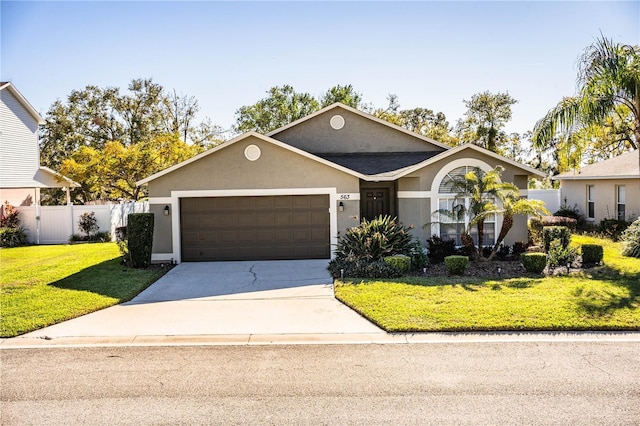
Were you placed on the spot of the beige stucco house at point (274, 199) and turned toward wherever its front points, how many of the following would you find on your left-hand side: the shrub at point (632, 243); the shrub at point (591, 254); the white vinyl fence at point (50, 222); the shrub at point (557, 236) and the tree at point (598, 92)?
4

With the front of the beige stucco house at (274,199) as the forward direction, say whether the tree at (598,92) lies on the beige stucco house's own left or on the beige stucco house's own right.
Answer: on the beige stucco house's own left

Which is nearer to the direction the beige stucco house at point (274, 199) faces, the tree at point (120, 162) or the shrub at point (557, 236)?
the shrub

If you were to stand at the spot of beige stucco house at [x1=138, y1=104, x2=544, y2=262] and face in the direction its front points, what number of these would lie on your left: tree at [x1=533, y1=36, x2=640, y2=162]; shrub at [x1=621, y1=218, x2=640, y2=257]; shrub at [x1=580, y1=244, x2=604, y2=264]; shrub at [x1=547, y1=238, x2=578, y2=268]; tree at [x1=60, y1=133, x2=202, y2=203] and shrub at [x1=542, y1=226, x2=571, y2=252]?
5

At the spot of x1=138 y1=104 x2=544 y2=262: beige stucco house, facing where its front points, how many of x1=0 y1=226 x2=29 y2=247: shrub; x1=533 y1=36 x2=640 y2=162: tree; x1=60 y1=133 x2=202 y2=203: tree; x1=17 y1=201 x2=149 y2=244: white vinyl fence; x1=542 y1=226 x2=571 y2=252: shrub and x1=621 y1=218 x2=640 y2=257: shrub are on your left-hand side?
3

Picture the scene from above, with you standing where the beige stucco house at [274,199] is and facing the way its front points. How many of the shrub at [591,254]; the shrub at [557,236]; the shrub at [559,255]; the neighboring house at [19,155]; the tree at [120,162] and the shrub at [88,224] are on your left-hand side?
3

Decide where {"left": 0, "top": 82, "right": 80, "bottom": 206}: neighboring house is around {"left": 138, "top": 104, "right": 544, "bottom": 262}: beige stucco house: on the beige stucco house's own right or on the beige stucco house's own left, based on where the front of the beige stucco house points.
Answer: on the beige stucco house's own right

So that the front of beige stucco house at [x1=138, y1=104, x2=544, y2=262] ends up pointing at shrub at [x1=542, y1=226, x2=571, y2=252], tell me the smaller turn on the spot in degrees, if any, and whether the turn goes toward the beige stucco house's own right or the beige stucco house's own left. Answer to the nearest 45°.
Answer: approximately 90° to the beige stucco house's own left

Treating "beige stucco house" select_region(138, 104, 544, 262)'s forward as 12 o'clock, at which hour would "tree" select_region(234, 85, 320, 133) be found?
The tree is roughly at 6 o'clock from the beige stucco house.

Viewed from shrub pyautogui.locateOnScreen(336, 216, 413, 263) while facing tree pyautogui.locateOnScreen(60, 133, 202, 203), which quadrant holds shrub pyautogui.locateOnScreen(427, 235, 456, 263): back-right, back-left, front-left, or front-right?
back-right

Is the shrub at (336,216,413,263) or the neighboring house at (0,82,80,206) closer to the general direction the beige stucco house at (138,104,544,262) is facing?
the shrub

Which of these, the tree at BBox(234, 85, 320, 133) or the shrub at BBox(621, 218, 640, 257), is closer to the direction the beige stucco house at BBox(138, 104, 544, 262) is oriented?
the shrub

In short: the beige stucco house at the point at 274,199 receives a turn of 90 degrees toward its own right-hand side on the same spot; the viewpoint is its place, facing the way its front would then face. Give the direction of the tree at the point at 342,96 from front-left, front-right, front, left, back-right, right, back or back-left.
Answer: right

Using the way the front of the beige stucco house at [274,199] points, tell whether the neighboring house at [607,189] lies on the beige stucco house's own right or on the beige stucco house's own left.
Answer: on the beige stucco house's own left

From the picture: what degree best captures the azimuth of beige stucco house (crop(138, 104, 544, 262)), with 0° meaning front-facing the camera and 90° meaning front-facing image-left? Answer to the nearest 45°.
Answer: approximately 0°

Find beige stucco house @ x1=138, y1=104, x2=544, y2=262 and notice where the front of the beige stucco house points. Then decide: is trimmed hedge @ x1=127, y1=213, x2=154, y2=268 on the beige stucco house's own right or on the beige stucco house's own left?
on the beige stucco house's own right
